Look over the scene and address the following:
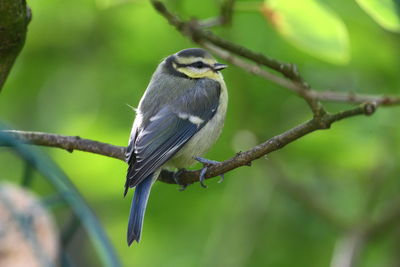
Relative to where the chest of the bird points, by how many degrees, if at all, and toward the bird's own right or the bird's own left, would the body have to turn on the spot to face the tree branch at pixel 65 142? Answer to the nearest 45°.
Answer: approximately 135° to the bird's own left

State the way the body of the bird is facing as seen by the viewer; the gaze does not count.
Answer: to the viewer's right
